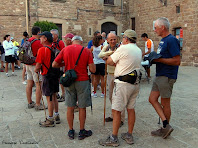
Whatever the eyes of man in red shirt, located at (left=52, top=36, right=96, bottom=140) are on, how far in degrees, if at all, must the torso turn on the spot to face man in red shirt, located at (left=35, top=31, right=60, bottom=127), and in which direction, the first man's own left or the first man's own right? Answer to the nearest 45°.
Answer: approximately 45° to the first man's own left

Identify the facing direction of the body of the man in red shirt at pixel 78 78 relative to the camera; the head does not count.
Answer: away from the camera
